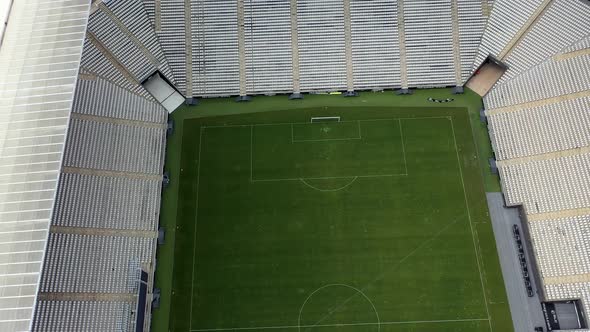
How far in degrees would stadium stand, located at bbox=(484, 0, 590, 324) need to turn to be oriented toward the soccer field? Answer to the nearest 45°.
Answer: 0° — it already faces it

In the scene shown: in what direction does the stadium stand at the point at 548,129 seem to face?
to the viewer's left

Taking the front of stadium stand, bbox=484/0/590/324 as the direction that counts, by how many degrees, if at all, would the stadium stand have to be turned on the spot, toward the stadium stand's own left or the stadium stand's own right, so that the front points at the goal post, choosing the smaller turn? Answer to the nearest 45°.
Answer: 0° — it already faces it
